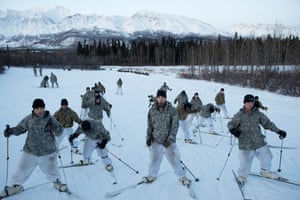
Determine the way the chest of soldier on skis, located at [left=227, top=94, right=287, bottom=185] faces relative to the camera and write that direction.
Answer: toward the camera

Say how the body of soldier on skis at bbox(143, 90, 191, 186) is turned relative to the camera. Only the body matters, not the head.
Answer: toward the camera

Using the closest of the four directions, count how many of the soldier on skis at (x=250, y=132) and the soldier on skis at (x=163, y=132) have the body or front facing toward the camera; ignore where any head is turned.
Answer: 2

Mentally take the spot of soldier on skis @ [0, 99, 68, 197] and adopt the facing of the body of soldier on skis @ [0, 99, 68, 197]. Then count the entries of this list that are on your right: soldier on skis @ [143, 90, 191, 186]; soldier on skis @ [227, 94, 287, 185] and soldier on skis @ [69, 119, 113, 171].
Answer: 0

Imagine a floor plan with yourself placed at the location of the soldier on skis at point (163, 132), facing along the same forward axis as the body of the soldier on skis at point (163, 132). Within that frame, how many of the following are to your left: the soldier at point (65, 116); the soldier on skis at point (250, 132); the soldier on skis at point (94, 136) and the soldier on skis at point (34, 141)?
1

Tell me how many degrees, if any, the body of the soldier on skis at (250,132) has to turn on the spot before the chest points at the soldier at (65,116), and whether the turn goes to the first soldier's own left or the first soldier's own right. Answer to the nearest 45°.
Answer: approximately 90° to the first soldier's own right

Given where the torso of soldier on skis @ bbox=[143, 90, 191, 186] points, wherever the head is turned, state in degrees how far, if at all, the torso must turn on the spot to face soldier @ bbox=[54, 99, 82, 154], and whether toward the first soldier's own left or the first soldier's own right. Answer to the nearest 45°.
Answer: approximately 135° to the first soldier's own right

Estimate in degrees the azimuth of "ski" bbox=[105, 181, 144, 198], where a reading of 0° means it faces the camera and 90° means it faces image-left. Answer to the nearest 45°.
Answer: approximately 45°

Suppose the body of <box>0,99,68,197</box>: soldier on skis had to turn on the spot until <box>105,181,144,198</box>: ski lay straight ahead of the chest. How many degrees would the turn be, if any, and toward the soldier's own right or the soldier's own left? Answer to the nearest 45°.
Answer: approximately 90° to the soldier's own left

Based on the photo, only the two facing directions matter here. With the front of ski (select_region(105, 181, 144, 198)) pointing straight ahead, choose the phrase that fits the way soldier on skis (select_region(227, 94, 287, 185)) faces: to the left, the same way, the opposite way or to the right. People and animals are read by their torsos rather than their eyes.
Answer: the same way

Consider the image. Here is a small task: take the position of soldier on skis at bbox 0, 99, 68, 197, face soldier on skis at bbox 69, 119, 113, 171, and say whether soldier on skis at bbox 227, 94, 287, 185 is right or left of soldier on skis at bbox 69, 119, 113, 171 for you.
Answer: right

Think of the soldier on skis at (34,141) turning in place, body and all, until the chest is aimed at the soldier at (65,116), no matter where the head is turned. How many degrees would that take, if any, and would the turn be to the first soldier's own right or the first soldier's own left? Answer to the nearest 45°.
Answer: approximately 180°

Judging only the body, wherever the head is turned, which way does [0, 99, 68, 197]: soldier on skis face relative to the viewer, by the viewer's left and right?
facing the viewer

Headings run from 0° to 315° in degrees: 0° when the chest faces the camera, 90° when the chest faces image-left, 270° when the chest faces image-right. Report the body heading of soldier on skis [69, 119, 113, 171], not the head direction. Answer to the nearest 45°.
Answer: approximately 45°
